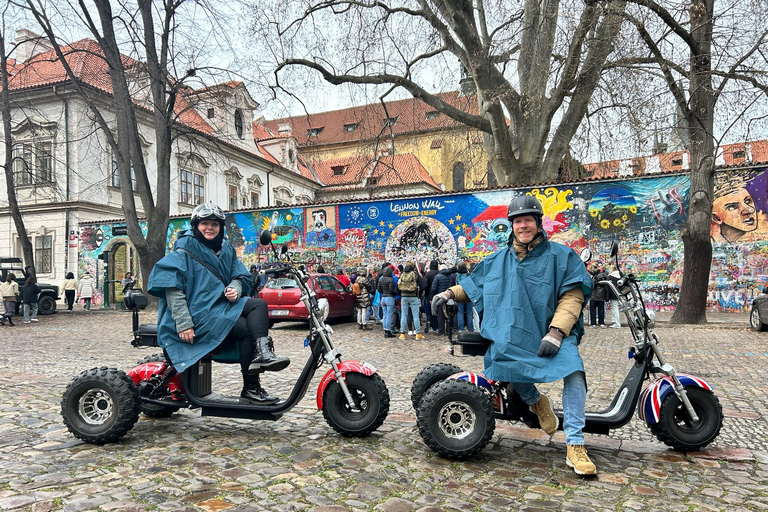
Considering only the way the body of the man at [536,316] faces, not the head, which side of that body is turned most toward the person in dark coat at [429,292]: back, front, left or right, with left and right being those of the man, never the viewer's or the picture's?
back

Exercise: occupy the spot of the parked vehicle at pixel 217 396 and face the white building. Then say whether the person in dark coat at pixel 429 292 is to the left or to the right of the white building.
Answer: right

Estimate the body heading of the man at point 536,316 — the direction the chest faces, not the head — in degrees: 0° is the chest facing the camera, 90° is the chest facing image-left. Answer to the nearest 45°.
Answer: approximately 0°

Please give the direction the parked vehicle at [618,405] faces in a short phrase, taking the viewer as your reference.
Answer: facing to the right of the viewer

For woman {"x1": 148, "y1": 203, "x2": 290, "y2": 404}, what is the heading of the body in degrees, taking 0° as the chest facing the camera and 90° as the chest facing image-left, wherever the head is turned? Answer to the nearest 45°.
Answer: approximately 315°

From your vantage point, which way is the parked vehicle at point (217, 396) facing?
to the viewer's right

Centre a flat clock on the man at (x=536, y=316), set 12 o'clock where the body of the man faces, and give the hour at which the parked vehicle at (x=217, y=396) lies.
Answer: The parked vehicle is roughly at 3 o'clock from the man.
